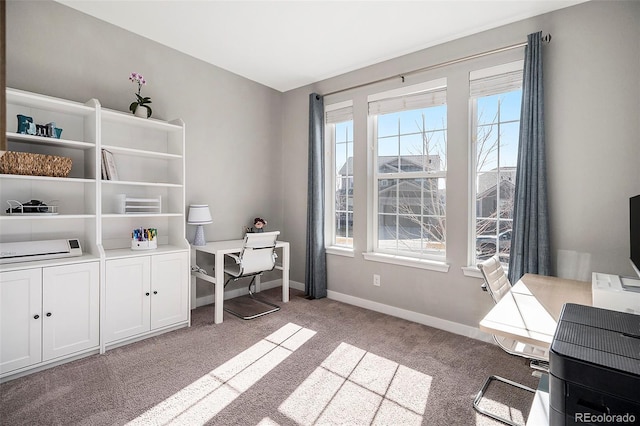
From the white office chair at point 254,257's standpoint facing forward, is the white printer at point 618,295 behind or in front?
behind

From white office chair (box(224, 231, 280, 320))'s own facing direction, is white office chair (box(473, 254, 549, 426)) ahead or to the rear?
to the rear

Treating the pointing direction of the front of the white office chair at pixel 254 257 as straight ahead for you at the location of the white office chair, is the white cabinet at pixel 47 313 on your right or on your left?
on your left

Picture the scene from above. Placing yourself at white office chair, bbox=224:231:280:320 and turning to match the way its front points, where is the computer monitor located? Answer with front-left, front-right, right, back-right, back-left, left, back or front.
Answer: back

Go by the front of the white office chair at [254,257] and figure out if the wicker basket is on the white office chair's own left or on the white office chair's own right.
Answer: on the white office chair's own left

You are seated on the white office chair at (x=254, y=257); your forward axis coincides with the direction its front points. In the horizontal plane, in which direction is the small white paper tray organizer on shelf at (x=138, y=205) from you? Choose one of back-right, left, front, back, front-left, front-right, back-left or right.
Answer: front-left

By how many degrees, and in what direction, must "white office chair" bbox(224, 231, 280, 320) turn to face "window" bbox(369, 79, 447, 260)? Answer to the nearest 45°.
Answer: approximately 135° to its right

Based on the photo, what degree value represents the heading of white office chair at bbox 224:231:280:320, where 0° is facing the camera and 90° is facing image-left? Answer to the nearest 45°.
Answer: approximately 135°

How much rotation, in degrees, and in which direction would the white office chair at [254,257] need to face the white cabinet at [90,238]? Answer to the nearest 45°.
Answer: approximately 45° to its left

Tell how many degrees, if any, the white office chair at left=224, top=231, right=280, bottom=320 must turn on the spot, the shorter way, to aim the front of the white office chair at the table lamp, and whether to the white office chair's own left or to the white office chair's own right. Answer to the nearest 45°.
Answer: approximately 45° to the white office chair's own left
